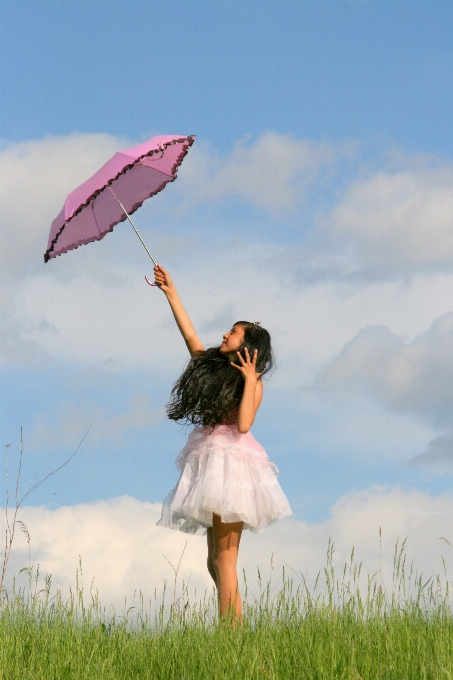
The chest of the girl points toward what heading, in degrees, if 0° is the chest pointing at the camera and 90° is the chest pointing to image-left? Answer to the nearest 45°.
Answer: approximately 45°

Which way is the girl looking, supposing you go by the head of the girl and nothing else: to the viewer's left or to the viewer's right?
to the viewer's left
